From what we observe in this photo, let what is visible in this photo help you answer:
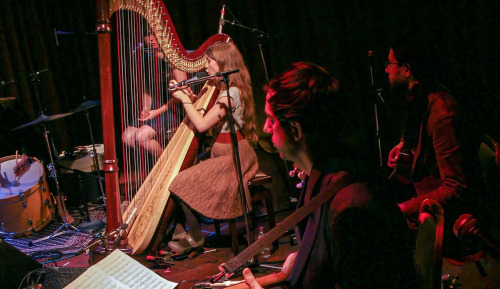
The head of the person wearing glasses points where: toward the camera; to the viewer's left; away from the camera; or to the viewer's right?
to the viewer's left

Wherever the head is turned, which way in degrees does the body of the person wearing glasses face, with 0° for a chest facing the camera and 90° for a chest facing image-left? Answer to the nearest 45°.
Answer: approximately 90°

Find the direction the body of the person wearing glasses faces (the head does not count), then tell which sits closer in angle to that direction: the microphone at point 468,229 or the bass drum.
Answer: the bass drum

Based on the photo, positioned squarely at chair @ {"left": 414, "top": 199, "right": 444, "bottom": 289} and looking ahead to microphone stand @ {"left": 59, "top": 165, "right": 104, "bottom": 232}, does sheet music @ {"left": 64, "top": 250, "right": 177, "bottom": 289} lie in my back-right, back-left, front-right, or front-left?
front-left

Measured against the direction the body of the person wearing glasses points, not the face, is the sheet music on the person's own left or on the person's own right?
on the person's own left

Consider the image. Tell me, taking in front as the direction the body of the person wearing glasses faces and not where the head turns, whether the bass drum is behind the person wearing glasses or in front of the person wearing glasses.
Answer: in front

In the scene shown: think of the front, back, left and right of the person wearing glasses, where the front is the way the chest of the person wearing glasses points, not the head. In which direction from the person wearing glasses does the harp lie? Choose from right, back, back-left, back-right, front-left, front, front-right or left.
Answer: front

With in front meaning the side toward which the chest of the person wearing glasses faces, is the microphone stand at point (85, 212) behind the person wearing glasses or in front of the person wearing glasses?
in front

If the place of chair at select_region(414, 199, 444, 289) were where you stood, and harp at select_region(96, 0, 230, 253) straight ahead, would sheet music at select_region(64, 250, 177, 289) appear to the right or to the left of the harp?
left
